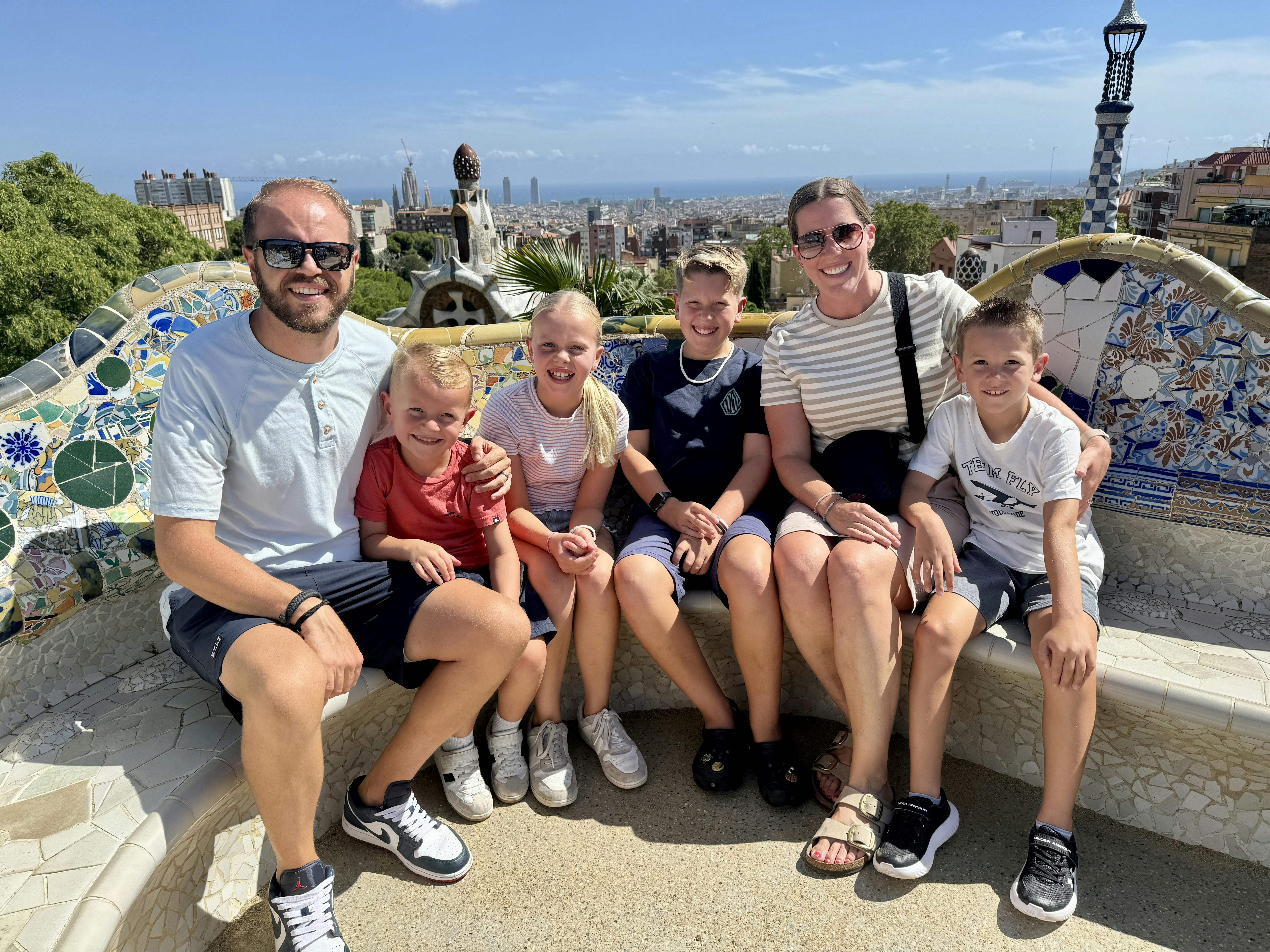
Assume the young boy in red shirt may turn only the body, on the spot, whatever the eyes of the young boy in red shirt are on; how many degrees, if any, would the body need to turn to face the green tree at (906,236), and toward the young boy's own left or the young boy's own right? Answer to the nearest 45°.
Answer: approximately 135° to the young boy's own left

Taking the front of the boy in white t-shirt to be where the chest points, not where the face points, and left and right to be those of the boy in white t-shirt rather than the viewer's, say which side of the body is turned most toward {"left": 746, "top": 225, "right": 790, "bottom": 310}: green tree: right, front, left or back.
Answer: back

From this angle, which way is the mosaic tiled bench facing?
toward the camera

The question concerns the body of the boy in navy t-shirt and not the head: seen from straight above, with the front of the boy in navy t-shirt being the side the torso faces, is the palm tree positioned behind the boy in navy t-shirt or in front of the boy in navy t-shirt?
behind

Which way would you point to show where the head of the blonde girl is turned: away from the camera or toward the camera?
toward the camera

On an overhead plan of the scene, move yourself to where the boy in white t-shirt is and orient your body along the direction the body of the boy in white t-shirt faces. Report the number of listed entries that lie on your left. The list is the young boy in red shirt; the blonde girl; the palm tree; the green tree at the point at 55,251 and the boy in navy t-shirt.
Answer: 0

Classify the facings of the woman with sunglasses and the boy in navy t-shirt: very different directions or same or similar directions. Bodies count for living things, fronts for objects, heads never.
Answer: same or similar directions

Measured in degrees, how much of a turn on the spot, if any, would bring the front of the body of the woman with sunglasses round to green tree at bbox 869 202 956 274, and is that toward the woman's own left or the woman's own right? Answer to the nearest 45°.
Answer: approximately 180°

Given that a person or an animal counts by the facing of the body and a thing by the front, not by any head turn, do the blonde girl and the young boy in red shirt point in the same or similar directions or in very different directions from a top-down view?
same or similar directions

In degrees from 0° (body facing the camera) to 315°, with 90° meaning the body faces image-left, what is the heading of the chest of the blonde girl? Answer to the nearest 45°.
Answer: approximately 0°

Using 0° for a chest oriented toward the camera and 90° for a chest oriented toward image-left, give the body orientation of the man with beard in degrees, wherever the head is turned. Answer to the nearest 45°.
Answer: approximately 315°

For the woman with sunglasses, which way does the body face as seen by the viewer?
toward the camera

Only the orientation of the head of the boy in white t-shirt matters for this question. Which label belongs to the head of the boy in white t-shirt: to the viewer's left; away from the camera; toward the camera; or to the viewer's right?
toward the camera

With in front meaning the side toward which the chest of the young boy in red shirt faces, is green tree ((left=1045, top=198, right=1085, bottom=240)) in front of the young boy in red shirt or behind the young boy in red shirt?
behind

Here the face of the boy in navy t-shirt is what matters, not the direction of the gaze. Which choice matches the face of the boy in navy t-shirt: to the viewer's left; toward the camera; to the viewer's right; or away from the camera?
toward the camera

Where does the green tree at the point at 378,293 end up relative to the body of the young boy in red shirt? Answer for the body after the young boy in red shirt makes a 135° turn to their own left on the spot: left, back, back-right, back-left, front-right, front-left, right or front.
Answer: front-left

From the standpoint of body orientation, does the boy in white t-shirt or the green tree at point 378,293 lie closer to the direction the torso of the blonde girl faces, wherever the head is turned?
the boy in white t-shirt

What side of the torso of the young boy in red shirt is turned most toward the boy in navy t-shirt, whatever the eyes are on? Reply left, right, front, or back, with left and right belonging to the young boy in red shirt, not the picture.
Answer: left

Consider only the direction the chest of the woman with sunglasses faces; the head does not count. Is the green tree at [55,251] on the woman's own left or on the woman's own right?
on the woman's own right

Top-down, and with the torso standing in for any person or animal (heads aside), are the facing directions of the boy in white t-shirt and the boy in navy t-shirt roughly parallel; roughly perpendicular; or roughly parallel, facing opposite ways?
roughly parallel
